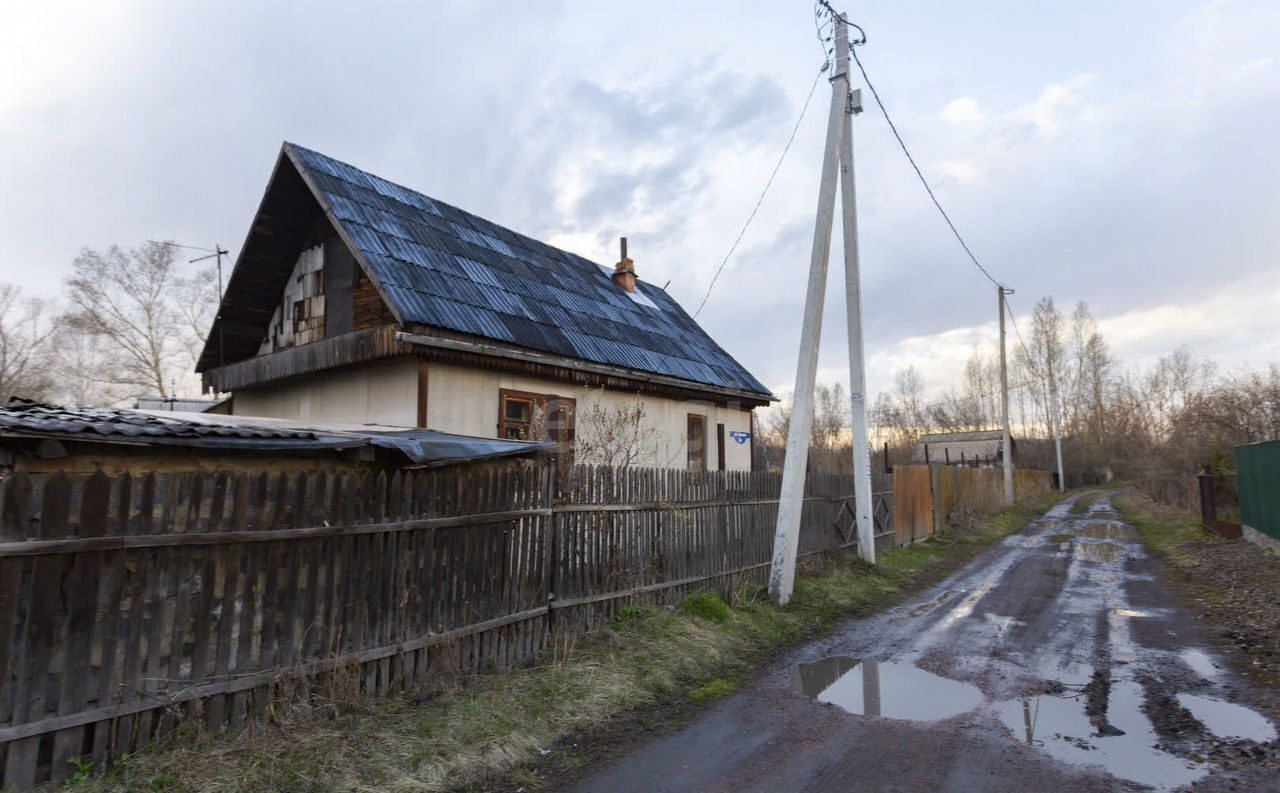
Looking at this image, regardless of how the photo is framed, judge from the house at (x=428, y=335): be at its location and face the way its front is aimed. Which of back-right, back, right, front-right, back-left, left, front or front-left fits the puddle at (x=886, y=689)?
front

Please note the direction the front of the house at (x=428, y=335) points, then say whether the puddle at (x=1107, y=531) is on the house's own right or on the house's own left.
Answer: on the house's own left

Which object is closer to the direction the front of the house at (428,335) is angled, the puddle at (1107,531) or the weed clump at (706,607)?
the weed clump

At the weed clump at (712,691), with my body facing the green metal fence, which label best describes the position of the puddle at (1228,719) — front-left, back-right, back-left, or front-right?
front-right

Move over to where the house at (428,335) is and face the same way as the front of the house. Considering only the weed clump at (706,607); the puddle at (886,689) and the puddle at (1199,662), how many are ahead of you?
3

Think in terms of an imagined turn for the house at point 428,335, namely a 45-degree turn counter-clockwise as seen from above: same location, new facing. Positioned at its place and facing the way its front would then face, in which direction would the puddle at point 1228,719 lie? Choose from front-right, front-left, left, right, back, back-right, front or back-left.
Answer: front-right

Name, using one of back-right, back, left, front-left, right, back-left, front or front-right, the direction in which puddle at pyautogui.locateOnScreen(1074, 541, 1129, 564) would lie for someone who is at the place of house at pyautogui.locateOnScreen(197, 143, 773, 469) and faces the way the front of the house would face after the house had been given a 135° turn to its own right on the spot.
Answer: back

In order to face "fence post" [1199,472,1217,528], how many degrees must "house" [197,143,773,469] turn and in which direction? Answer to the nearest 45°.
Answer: approximately 45° to its left

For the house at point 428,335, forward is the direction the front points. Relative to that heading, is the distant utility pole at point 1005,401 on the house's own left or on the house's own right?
on the house's own left

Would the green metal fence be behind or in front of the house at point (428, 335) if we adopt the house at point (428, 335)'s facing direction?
in front

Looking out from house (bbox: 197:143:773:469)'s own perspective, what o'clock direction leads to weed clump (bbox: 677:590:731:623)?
The weed clump is roughly at 12 o'clock from the house.

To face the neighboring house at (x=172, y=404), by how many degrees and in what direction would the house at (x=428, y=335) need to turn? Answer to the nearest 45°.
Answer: approximately 180°

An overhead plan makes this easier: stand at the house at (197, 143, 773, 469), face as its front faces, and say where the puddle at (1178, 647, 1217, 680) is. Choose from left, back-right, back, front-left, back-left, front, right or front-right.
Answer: front

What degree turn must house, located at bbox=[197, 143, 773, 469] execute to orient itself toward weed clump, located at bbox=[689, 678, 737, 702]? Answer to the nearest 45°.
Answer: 0° — it already faces it

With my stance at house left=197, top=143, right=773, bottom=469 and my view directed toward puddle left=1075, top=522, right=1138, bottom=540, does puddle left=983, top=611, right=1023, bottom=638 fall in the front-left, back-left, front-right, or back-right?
front-right

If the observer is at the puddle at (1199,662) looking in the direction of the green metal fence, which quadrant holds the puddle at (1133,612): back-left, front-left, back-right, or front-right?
front-left

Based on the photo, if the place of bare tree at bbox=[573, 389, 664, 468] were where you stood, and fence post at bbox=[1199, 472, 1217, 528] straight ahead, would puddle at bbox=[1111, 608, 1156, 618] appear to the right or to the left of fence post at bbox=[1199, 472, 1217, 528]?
right

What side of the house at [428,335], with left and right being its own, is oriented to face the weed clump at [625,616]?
front
